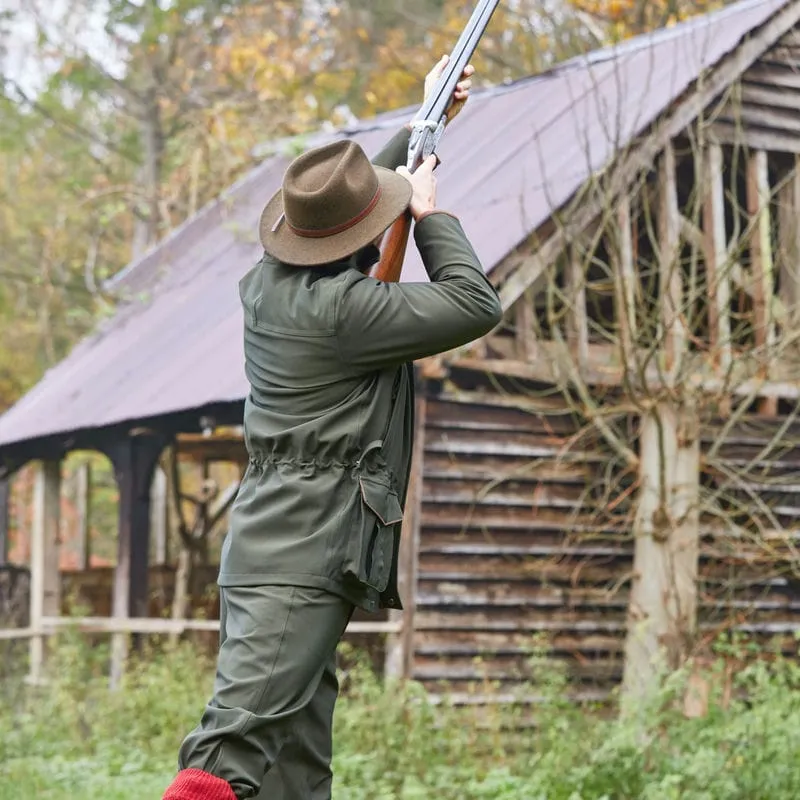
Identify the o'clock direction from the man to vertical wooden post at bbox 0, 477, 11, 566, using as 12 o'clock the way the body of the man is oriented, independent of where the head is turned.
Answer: The vertical wooden post is roughly at 10 o'clock from the man.

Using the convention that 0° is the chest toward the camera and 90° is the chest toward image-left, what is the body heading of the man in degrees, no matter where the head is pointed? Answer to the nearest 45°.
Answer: approximately 225°

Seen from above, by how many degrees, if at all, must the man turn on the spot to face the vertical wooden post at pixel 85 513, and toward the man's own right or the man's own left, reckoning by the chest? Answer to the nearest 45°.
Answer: approximately 45° to the man's own left

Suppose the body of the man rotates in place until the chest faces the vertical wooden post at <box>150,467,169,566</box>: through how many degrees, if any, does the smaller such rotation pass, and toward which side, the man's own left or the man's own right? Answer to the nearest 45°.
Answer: approximately 45° to the man's own left

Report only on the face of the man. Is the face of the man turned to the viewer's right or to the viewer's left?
to the viewer's right

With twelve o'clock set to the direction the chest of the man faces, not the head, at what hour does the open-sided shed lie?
The open-sided shed is roughly at 11 o'clock from the man.

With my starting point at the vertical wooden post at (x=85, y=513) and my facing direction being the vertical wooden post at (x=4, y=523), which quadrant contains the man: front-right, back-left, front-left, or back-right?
back-left
